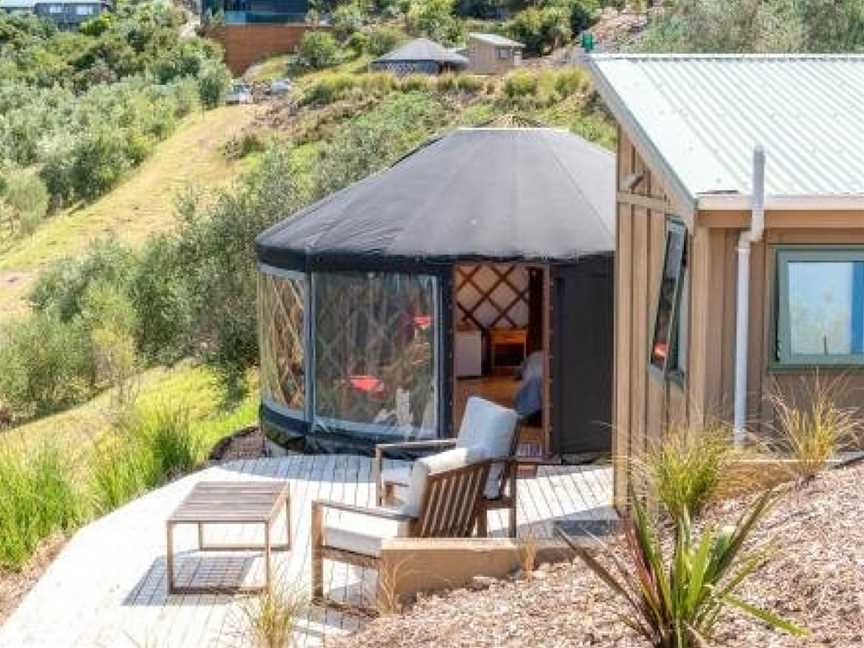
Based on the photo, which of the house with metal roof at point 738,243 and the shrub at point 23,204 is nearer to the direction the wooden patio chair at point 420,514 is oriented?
the shrub

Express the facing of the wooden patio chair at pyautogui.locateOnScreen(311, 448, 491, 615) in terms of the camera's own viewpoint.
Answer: facing away from the viewer and to the left of the viewer

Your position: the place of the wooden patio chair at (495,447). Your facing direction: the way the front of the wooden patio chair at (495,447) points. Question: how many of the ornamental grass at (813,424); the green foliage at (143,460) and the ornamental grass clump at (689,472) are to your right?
1

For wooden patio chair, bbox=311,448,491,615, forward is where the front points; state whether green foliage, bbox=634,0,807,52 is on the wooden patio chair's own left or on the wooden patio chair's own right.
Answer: on the wooden patio chair's own right

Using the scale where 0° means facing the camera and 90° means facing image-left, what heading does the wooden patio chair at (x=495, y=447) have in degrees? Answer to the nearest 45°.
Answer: approximately 45°

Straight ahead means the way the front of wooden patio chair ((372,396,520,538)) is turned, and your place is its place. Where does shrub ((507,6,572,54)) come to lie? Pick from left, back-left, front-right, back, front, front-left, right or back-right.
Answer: back-right

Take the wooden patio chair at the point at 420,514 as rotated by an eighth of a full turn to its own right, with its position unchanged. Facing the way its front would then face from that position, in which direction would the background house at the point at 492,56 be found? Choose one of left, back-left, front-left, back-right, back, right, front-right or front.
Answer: front

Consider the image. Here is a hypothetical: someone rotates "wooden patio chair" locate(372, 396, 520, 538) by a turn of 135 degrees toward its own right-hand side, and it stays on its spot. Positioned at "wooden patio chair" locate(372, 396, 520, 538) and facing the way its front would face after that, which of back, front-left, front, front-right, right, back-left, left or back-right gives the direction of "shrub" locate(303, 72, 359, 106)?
front

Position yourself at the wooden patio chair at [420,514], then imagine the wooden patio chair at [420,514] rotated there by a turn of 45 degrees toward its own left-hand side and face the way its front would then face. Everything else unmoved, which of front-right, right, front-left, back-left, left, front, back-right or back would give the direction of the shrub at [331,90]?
right

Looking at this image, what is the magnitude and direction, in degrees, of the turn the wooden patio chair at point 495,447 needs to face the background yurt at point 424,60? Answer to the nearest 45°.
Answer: approximately 135° to its right

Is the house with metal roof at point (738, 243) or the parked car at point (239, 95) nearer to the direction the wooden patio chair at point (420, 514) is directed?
the parked car

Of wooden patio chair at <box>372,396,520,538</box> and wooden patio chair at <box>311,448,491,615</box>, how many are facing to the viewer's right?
0
